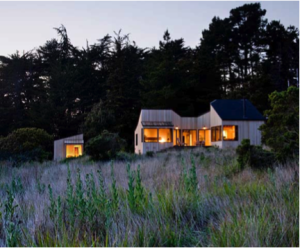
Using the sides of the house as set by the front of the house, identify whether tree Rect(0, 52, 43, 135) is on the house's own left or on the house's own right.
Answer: on the house's own right

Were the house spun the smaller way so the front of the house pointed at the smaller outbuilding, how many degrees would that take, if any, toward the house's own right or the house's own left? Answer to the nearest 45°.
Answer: approximately 90° to the house's own right

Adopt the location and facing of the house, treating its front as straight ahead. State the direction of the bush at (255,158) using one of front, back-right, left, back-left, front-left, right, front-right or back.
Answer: front

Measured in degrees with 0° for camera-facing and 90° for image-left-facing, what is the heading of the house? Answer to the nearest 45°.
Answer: approximately 0°

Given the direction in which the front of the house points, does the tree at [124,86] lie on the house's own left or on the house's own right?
on the house's own right

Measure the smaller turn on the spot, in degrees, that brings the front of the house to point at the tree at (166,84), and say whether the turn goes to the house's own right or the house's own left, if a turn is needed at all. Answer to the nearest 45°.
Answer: approximately 135° to the house's own right

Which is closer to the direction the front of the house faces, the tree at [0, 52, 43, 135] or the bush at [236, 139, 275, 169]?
the bush

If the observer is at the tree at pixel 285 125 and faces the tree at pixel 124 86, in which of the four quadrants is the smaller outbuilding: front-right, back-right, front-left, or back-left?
front-left

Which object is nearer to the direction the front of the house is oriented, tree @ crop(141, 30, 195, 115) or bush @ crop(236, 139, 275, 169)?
the bush

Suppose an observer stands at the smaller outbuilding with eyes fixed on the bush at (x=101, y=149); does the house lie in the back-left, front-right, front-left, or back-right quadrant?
front-left

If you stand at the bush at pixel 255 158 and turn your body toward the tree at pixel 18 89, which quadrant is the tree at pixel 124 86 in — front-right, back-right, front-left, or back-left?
front-right
